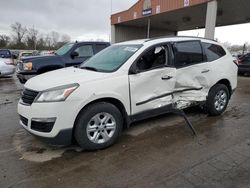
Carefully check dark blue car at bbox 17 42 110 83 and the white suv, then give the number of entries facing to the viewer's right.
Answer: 0

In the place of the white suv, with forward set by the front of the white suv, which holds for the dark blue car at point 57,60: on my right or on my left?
on my right

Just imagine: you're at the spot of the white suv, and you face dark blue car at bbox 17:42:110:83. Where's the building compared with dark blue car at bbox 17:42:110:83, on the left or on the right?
right

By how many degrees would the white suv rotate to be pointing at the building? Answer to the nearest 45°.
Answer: approximately 135° to its right

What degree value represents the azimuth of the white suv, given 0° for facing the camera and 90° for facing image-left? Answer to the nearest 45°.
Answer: approximately 45°

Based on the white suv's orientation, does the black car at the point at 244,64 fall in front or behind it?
behind

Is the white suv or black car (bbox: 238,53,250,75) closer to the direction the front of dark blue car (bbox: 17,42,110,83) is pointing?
the white suv

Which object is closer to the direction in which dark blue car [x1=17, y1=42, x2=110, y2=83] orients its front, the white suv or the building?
the white suv

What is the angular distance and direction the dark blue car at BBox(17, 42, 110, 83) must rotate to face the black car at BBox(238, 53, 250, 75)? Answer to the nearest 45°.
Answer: approximately 135° to its left

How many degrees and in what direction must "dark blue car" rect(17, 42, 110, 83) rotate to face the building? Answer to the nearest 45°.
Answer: approximately 180°

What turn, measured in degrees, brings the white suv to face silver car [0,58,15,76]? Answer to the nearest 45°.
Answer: approximately 90° to its right
